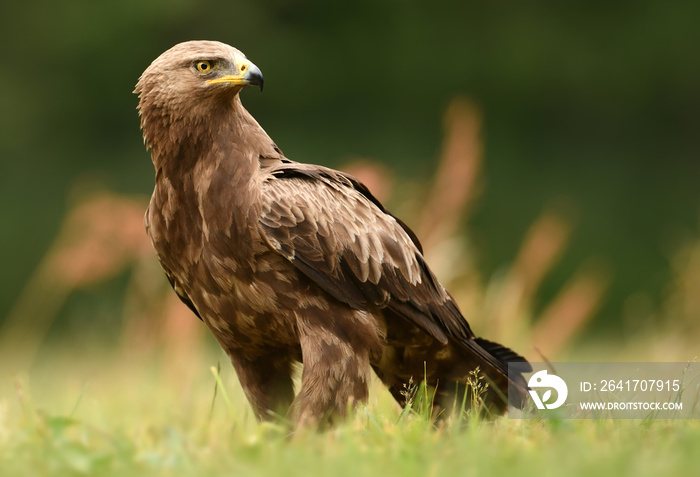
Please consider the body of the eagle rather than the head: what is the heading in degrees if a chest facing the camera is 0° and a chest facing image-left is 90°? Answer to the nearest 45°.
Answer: approximately 45°
